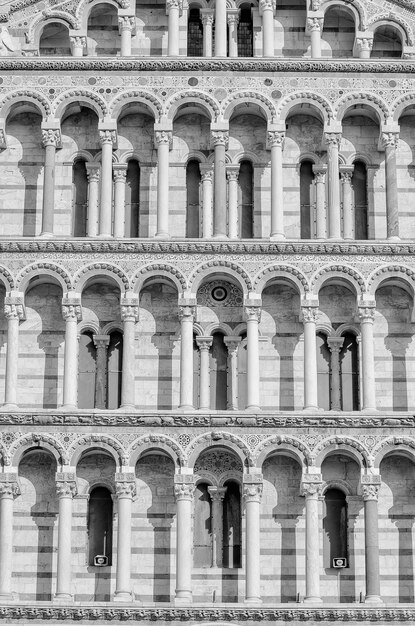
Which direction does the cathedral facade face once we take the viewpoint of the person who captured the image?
facing the viewer
